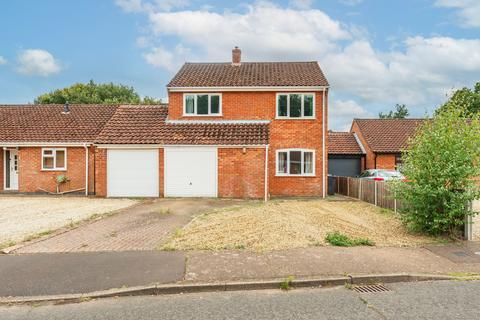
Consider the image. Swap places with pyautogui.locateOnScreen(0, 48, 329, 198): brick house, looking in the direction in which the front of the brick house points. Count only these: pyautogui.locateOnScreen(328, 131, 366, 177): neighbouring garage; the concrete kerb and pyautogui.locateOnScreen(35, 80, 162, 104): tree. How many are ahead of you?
1

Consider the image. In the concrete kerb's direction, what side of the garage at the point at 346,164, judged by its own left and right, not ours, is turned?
front

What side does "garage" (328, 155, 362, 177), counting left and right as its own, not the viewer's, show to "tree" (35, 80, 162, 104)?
right

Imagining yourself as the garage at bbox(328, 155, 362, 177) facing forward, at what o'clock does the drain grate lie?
The drain grate is roughly at 12 o'clock from the garage.

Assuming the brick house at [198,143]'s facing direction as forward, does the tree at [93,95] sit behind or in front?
behind

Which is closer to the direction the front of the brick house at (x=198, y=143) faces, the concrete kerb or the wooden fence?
the concrete kerb

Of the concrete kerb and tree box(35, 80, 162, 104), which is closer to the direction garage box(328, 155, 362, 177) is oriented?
the concrete kerb

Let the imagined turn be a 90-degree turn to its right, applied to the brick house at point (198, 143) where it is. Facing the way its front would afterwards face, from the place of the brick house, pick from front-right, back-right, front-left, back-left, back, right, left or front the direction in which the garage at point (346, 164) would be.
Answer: back-right

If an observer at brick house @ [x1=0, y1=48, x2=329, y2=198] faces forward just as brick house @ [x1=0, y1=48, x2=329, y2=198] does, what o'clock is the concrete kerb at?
The concrete kerb is roughly at 12 o'clock from the brick house.

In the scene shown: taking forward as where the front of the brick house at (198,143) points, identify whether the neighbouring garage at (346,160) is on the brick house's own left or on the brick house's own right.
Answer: on the brick house's own left

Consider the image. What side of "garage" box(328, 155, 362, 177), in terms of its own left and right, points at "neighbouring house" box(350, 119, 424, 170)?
left

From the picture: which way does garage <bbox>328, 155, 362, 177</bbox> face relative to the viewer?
toward the camera

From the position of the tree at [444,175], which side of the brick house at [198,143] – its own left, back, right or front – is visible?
front
